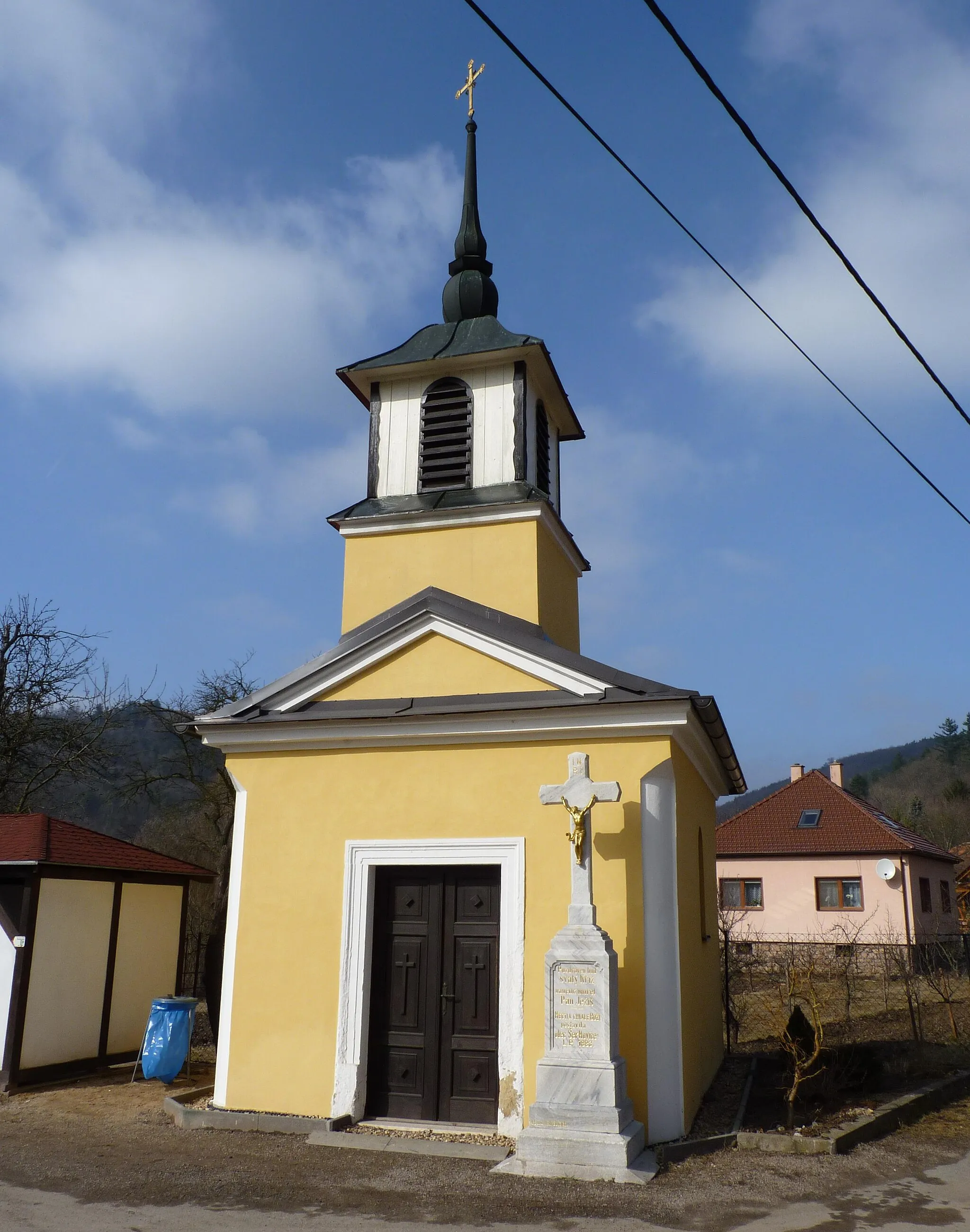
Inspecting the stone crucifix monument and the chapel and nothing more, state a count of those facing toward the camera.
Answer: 2

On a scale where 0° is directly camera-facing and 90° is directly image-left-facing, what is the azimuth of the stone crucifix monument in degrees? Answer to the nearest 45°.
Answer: approximately 0°

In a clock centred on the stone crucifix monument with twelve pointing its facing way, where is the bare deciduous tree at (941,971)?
The bare deciduous tree is roughly at 7 o'clock from the stone crucifix monument.

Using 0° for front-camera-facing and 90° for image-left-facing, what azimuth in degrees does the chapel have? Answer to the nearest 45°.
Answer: approximately 0°

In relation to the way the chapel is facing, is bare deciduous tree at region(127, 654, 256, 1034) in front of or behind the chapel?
behind

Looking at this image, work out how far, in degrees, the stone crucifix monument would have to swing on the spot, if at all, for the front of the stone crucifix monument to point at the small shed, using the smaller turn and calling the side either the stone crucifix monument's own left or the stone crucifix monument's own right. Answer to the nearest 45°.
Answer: approximately 135° to the stone crucifix monument's own right

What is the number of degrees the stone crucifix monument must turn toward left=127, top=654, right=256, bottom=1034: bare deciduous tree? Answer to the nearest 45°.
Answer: approximately 135° to its right
